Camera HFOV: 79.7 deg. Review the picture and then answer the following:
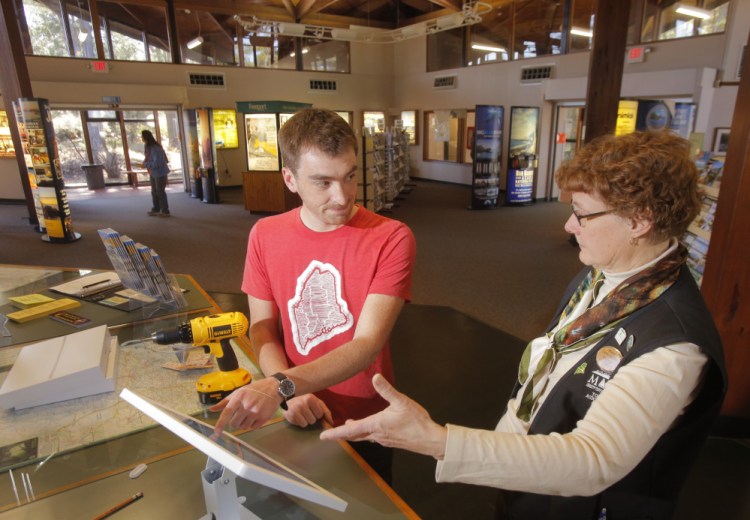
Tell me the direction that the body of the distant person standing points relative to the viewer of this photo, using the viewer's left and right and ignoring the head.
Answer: facing to the left of the viewer

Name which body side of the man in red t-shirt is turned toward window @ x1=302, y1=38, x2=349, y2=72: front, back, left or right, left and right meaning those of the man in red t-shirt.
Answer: back

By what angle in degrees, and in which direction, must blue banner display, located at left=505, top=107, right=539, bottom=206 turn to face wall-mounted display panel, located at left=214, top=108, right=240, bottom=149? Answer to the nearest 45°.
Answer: approximately 90° to its right

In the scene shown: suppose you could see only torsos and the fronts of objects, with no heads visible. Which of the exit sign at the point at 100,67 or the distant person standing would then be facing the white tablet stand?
the exit sign

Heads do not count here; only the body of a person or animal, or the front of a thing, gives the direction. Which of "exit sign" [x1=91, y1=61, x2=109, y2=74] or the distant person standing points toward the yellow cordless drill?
the exit sign

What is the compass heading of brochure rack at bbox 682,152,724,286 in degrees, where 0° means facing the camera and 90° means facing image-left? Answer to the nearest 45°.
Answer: approximately 45°

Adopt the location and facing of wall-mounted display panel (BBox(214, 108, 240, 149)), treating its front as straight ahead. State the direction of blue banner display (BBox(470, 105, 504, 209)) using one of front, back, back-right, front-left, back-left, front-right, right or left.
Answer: front-left

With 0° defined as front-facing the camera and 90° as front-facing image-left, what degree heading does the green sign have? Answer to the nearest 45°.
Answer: approximately 0°

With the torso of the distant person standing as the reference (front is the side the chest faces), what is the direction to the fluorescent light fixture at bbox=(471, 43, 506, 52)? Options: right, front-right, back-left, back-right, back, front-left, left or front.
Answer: back

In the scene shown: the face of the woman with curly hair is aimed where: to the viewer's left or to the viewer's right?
to the viewer's left

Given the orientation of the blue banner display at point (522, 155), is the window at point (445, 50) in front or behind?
behind

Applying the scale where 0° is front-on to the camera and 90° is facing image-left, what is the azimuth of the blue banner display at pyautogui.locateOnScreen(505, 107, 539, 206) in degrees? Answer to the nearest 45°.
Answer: approximately 0°

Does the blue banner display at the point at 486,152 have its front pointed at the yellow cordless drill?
yes

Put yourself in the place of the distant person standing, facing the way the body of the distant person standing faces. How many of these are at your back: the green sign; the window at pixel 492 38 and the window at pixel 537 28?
3

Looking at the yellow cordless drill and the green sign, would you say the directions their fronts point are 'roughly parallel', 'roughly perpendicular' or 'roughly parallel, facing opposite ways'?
roughly perpendicular
